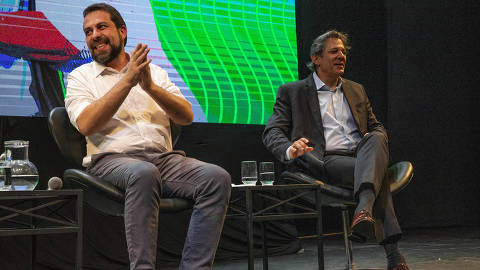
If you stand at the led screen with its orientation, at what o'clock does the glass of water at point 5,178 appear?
The glass of water is roughly at 1 o'clock from the led screen.

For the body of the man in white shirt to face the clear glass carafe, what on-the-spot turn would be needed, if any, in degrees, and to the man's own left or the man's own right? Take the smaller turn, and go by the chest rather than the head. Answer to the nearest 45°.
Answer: approximately 135° to the man's own right

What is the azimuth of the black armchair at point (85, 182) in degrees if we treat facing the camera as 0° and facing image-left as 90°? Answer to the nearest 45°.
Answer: approximately 315°

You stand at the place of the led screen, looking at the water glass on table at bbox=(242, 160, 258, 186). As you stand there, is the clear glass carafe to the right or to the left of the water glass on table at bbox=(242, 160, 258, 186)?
right

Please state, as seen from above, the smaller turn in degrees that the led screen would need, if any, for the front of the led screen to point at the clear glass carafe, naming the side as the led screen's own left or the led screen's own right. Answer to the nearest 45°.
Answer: approximately 45° to the led screen's own right

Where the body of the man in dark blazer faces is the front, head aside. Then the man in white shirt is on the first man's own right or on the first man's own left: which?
on the first man's own right

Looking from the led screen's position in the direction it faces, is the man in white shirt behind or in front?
in front

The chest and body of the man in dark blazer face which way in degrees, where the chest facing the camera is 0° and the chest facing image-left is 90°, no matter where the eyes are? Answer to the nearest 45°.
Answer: approximately 315°
